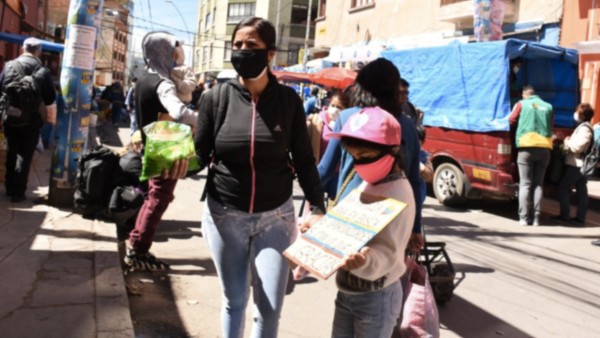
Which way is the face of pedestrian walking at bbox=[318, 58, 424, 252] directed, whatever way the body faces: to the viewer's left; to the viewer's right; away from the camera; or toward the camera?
away from the camera

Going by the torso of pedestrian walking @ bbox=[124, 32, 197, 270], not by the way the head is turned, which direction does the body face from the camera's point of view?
to the viewer's right

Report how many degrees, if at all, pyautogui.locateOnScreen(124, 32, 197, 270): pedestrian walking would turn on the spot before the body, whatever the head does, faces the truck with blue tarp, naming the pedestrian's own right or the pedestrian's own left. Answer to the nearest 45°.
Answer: approximately 45° to the pedestrian's own left

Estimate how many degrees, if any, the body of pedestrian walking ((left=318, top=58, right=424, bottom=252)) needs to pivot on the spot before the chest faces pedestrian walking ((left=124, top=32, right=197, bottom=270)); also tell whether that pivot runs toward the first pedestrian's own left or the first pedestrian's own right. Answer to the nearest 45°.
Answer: approximately 45° to the first pedestrian's own left

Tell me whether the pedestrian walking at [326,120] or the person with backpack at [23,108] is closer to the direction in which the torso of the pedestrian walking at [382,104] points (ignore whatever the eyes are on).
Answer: the pedestrian walking

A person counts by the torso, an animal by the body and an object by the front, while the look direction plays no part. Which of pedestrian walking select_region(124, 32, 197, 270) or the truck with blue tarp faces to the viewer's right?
the pedestrian walking

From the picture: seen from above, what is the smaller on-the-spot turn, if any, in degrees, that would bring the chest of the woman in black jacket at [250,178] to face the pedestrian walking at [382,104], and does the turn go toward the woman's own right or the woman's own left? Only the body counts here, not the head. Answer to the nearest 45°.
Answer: approximately 135° to the woman's own left
